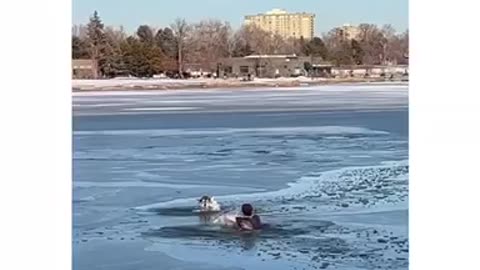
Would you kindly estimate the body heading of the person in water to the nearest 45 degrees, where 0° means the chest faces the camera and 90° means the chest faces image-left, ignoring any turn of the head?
approximately 180°
